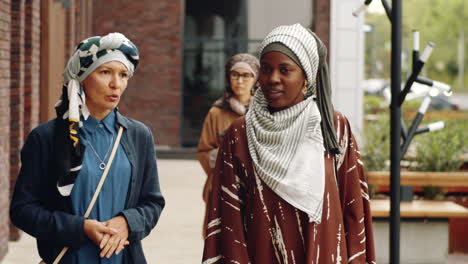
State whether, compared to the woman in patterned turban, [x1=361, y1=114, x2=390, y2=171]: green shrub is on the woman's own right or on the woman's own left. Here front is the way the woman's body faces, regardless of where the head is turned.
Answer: on the woman's own left

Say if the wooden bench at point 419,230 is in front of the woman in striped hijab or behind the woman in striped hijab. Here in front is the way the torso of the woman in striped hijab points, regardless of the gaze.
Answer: behind

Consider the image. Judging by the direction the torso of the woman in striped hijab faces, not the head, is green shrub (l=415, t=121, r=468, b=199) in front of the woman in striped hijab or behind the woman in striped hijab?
behind

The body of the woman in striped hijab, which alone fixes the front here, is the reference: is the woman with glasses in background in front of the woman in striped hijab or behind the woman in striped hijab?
behind

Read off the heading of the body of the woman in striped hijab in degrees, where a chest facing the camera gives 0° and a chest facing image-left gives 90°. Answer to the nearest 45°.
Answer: approximately 0°

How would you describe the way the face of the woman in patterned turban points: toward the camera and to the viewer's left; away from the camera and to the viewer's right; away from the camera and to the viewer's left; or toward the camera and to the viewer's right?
toward the camera and to the viewer's right

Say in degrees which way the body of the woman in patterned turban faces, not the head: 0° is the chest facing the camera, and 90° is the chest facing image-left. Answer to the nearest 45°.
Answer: approximately 315°

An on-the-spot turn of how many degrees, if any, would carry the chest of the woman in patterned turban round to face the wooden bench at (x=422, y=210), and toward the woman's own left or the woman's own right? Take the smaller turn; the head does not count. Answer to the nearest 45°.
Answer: approximately 90° to the woman's own left
